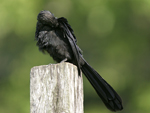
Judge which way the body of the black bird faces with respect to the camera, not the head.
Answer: to the viewer's left
